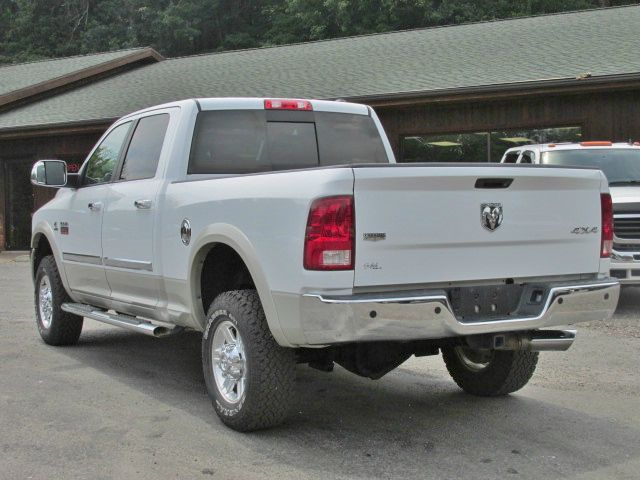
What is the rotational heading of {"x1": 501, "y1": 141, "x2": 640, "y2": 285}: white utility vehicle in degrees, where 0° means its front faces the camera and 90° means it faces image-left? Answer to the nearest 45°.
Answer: approximately 315°

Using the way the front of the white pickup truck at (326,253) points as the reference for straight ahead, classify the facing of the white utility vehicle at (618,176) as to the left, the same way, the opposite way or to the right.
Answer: the opposite way

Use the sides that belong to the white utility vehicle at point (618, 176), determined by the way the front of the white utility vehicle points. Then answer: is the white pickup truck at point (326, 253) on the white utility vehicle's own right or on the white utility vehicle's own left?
on the white utility vehicle's own right

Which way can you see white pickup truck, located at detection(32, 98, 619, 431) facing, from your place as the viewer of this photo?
facing away from the viewer and to the left of the viewer

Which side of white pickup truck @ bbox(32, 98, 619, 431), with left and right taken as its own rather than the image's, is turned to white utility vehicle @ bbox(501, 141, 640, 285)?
right
